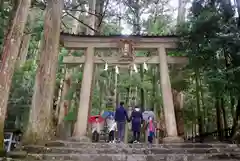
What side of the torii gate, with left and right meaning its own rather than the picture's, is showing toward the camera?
front

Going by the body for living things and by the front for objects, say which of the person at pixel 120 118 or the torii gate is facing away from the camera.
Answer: the person

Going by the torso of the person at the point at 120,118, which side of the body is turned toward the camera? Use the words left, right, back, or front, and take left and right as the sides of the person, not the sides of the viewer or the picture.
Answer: back

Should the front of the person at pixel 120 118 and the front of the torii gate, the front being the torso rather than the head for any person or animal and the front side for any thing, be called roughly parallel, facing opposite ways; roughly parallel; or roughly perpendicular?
roughly parallel, facing opposite ways

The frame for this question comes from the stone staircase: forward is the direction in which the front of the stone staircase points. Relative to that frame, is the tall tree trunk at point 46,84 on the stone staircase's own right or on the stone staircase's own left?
on the stone staircase's own right

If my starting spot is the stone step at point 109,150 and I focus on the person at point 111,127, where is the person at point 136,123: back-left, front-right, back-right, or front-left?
front-right

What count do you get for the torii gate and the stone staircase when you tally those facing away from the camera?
0

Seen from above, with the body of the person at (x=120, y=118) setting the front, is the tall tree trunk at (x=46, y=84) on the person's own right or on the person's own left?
on the person's own left

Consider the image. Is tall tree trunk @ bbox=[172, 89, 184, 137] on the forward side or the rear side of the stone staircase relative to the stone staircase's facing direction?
on the rear side

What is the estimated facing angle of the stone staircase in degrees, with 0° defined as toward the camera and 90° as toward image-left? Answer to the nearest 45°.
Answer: approximately 0°

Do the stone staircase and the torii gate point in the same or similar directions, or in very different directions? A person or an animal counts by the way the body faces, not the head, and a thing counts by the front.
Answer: same or similar directions
